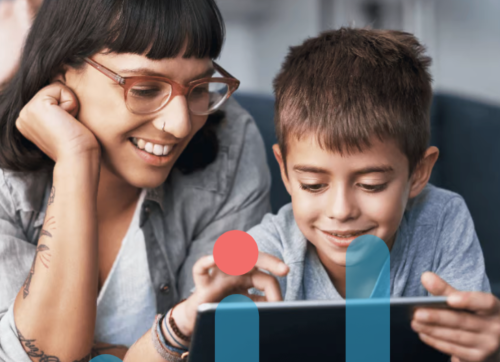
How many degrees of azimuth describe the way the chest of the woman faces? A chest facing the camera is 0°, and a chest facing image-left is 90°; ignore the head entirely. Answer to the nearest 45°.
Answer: approximately 315°

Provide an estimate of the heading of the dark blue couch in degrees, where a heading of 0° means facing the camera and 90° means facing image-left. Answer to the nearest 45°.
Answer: approximately 0°

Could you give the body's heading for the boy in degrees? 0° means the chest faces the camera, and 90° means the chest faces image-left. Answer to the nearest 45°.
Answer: approximately 0°

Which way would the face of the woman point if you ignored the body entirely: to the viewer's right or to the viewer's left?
to the viewer's right
